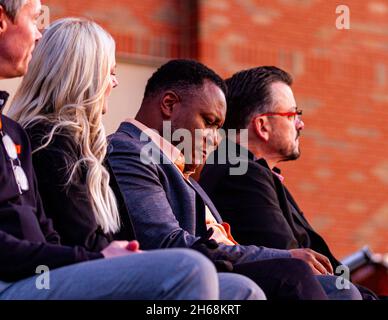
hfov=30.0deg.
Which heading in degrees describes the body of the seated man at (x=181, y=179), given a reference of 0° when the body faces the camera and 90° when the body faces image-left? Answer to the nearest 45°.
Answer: approximately 270°

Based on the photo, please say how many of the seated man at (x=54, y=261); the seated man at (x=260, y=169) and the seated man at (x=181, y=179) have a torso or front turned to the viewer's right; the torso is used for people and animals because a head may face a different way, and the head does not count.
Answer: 3

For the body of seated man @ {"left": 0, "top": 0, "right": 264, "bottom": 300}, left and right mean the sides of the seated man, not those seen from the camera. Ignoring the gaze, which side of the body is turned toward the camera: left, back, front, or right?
right

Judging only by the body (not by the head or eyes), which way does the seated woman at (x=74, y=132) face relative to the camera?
to the viewer's right

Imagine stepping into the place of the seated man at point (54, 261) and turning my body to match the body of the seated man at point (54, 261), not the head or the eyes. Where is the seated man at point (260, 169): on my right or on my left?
on my left

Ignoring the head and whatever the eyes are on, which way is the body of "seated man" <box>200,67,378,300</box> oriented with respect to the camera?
to the viewer's right

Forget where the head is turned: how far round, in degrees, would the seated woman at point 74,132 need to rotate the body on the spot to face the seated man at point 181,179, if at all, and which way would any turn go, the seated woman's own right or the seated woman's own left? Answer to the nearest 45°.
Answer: approximately 45° to the seated woman's own left

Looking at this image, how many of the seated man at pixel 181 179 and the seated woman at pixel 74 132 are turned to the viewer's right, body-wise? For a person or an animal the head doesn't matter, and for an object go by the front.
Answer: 2

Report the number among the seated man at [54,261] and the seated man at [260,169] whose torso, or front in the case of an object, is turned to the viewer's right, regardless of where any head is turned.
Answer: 2
